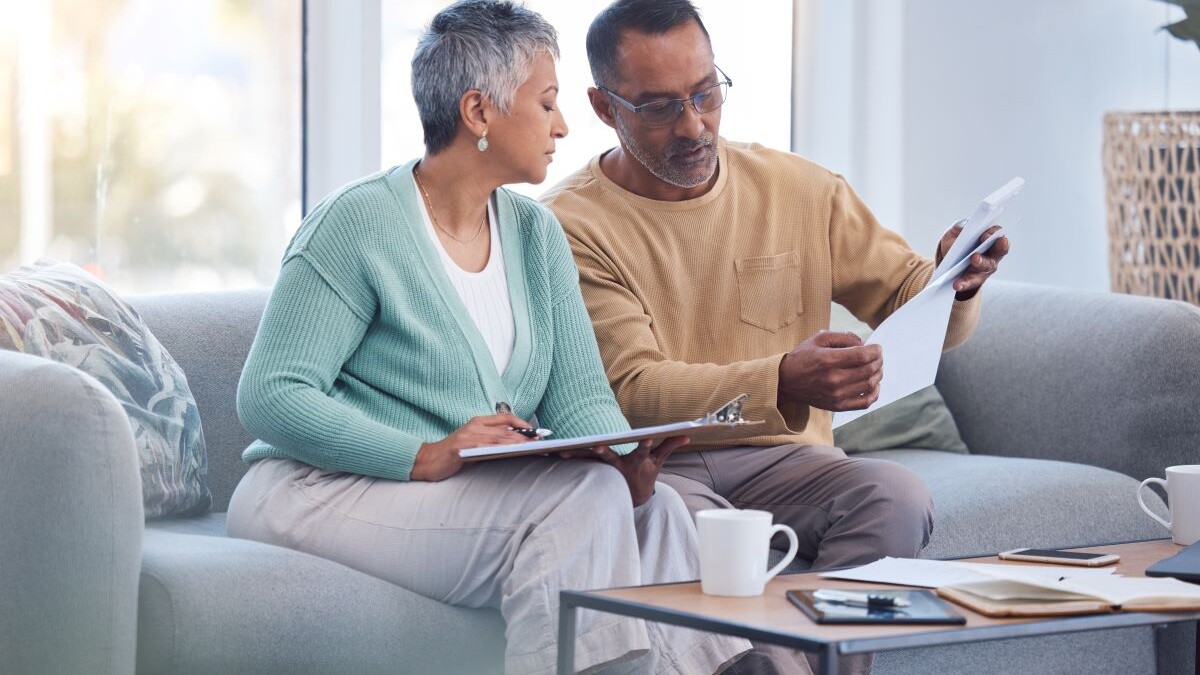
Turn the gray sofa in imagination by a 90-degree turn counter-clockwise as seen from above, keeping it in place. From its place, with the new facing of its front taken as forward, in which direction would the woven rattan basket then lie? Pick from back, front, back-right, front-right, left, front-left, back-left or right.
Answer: front-left

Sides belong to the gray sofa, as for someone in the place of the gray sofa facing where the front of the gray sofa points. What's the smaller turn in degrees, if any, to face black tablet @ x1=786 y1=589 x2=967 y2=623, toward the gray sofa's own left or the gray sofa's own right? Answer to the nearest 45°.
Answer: approximately 45° to the gray sofa's own left

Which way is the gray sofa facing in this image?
toward the camera

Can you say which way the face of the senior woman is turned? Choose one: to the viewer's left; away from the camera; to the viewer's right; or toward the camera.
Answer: to the viewer's right

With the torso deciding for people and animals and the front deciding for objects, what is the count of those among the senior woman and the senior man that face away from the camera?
0

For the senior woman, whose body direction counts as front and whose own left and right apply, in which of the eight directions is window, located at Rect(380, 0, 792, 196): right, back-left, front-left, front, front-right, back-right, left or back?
back-left

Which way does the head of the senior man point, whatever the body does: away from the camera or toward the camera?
toward the camera

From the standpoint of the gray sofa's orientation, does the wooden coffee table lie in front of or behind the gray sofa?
in front

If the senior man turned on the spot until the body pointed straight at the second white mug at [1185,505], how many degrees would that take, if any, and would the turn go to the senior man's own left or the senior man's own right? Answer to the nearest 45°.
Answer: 0° — they already face it
